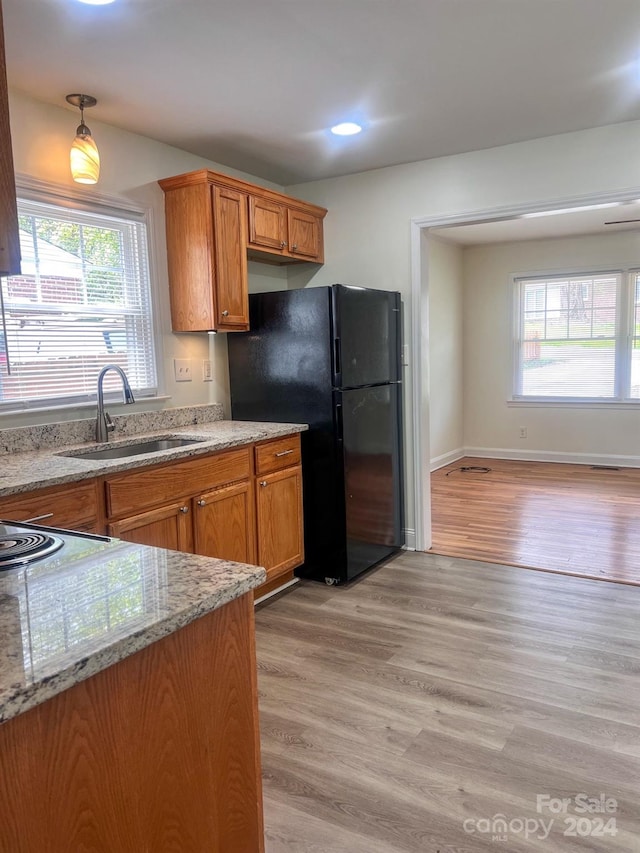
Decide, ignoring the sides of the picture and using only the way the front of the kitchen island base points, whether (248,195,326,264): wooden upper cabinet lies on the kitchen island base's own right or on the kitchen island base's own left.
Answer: on the kitchen island base's own right

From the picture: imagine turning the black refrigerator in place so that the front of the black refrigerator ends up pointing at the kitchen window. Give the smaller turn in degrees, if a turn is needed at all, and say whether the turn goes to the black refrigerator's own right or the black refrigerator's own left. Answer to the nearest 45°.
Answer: approximately 90° to the black refrigerator's own right

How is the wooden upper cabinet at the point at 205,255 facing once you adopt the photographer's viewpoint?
facing the viewer and to the right of the viewer

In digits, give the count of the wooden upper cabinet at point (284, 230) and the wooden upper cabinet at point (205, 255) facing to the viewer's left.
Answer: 0

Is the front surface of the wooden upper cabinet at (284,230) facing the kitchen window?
no

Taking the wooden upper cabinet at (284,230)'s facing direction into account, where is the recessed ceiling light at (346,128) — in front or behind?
in front

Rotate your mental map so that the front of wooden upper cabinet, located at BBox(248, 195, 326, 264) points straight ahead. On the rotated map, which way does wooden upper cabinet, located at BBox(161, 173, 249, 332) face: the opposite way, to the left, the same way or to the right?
the same way

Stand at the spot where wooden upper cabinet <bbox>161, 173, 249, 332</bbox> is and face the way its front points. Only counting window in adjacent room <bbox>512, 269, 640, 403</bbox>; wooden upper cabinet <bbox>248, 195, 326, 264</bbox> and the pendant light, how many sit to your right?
1

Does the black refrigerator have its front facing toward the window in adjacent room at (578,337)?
no

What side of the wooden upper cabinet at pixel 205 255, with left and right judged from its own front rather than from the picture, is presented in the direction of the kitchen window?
right

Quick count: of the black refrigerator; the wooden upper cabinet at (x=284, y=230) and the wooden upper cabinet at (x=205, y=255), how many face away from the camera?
0

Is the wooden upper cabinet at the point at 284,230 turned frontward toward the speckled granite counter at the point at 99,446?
no

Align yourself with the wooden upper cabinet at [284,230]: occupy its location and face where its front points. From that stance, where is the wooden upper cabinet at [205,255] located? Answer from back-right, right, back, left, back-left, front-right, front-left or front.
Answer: right

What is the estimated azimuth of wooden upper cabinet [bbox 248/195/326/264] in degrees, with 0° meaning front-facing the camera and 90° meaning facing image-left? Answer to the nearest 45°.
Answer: approximately 315°
